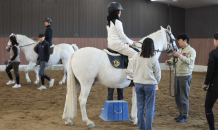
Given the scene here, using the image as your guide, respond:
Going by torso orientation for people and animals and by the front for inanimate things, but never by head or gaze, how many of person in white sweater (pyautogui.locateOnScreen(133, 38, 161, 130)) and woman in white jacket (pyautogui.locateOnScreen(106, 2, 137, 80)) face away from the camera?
1

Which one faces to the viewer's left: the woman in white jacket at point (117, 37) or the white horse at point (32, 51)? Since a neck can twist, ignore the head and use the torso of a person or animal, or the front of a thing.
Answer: the white horse

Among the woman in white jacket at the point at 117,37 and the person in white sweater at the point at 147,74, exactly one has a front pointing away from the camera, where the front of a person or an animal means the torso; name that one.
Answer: the person in white sweater

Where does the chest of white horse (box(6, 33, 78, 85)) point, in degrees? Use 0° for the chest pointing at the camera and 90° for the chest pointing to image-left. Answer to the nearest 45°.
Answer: approximately 90°

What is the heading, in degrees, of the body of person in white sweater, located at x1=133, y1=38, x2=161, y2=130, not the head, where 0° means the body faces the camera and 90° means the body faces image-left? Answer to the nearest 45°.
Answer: approximately 180°

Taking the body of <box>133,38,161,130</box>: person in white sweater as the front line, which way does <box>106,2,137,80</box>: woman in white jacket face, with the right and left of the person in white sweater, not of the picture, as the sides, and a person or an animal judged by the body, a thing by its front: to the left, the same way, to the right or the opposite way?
to the right

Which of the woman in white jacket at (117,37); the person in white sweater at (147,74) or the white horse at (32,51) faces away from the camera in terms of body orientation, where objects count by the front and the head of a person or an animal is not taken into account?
the person in white sweater

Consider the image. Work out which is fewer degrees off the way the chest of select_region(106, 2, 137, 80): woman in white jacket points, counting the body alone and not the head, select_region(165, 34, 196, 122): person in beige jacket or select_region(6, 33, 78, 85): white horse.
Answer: the person in beige jacket

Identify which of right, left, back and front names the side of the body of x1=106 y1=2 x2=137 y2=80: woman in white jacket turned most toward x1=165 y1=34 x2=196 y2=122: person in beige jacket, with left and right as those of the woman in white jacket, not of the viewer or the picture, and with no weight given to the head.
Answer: front

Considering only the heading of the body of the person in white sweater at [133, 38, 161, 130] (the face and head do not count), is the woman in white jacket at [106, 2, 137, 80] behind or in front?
in front

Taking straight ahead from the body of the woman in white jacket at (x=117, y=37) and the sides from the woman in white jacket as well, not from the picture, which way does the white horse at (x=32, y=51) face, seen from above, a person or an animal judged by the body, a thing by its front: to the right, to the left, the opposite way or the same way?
the opposite way

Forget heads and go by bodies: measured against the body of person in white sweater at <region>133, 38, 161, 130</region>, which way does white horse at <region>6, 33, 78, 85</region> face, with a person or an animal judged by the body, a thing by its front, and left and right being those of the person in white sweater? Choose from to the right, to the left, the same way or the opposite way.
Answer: to the left

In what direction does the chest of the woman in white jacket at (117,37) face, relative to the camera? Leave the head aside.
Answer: to the viewer's right
